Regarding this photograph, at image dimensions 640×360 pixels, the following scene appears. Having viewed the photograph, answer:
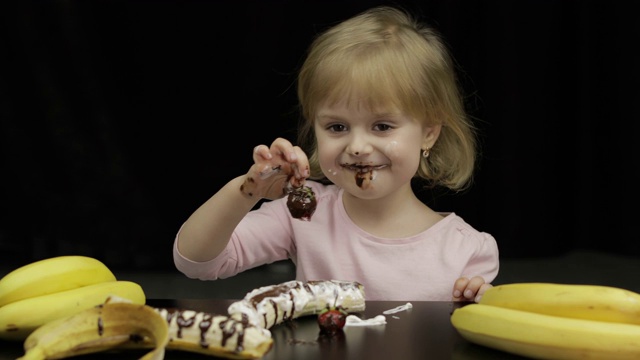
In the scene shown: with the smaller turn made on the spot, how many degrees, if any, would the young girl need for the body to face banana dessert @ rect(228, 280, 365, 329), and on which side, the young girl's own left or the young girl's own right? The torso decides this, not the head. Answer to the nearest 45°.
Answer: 0° — they already face it

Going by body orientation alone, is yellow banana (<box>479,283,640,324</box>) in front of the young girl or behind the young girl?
in front

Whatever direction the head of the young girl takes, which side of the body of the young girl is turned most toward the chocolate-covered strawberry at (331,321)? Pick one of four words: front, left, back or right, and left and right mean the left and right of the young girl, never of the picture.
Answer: front

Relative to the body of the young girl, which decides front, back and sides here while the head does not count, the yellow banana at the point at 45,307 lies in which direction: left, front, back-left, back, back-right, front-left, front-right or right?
front-right

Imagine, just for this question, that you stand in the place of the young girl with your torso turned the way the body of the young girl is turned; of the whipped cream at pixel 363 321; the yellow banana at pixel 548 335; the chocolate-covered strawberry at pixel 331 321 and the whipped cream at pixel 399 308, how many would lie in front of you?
4

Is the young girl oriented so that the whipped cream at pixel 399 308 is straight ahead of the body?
yes

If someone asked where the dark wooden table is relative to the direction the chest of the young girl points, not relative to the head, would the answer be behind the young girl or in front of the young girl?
in front

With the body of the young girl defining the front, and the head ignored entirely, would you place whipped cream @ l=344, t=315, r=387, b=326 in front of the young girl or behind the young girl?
in front

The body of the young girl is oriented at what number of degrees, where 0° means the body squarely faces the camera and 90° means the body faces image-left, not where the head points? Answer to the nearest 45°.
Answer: approximately 0°

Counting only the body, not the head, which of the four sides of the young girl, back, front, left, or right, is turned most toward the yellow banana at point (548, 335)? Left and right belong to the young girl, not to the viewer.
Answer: front

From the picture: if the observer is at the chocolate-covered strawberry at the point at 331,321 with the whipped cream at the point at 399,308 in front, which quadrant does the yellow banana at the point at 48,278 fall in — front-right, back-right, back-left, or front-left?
back-left
